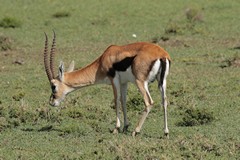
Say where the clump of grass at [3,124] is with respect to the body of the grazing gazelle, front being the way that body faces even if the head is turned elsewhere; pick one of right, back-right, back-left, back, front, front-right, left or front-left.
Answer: front-left

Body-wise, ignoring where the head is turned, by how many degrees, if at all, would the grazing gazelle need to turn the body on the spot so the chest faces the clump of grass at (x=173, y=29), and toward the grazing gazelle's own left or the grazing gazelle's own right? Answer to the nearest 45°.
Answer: approximately 45° to the grazing gazelle's own right

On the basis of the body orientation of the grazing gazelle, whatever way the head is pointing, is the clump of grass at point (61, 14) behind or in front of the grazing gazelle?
in front

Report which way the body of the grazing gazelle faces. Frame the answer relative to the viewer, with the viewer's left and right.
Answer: facing away from the viewer and to the left of the viewer

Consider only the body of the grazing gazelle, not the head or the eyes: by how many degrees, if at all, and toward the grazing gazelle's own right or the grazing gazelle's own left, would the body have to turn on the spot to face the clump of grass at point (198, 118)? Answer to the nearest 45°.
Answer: approximately 135° to the grazing gazelle's own right
